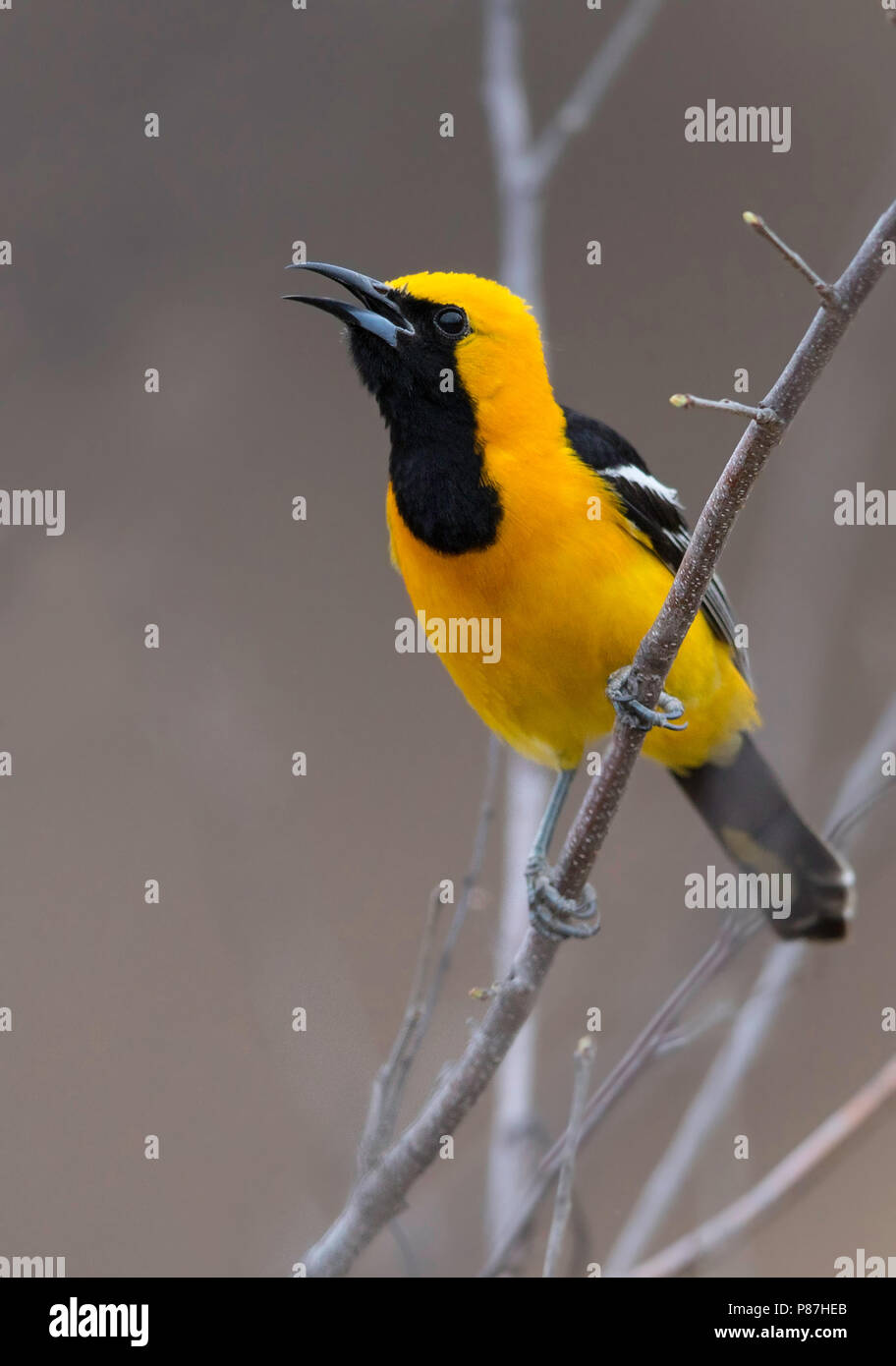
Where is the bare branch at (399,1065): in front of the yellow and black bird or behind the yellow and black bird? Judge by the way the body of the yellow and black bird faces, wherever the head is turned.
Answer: in front

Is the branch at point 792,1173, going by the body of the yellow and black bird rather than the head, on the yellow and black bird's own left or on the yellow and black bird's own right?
on the yellow and black bird's own left

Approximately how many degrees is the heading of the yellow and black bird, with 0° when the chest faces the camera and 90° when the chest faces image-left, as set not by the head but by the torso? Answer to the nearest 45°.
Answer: approximately 45°

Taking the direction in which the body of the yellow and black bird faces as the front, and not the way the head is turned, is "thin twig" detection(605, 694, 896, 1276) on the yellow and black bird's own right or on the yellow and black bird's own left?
on the yellow and black bird's own left
